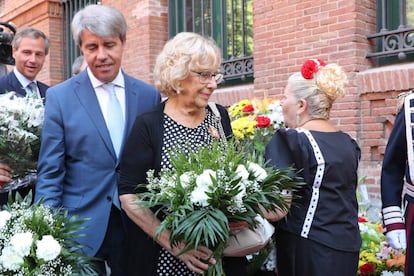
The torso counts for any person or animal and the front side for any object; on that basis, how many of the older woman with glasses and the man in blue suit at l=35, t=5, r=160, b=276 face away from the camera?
0

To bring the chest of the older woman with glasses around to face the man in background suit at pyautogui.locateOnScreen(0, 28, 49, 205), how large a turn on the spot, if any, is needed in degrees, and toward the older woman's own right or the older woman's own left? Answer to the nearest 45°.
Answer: approximately 180°

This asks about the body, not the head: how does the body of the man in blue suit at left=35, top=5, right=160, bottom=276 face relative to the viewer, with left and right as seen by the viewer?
facing the viewer and to the right of the viewer

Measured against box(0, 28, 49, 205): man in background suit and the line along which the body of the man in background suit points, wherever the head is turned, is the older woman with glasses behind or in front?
in front

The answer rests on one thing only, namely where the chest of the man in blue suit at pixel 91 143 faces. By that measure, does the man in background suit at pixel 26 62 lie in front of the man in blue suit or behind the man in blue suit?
behind
